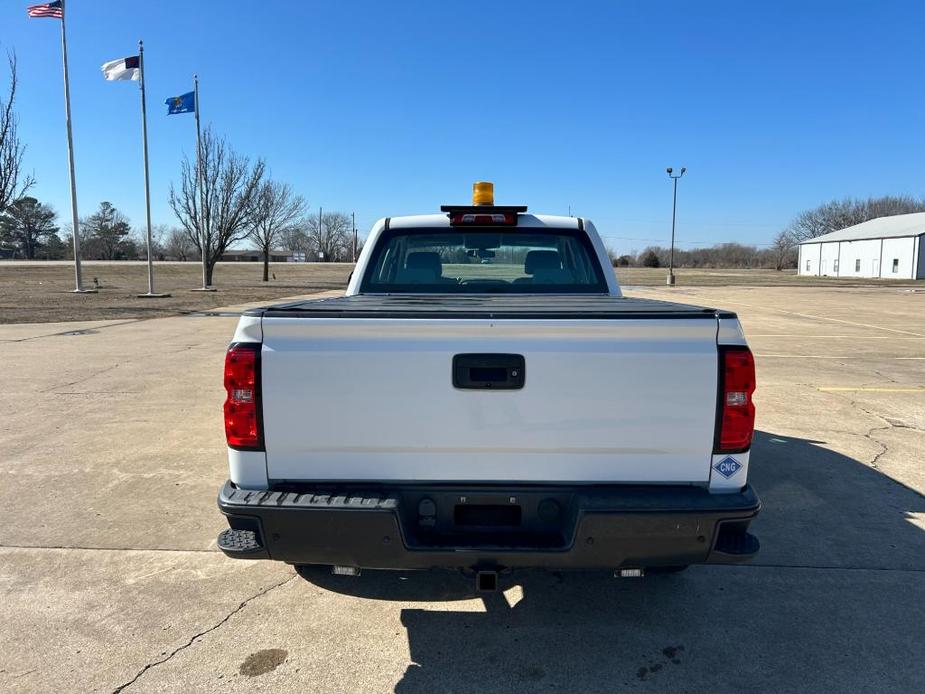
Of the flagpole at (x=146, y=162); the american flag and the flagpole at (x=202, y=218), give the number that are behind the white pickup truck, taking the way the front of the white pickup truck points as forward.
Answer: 0

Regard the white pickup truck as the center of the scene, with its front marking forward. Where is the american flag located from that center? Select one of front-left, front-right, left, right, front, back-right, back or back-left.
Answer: front-left

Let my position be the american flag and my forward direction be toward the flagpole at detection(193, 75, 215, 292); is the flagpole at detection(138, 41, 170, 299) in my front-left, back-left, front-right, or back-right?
front-right

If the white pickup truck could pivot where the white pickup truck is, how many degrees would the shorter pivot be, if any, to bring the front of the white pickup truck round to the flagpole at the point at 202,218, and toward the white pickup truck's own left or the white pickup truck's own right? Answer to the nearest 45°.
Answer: approximately 45° to the white pickup truck's own left

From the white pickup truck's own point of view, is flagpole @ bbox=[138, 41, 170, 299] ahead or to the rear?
ahead

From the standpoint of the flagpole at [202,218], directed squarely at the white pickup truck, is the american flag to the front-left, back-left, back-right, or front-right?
front-right

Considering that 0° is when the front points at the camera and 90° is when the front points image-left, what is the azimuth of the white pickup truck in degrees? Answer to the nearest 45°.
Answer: approximately 180°
